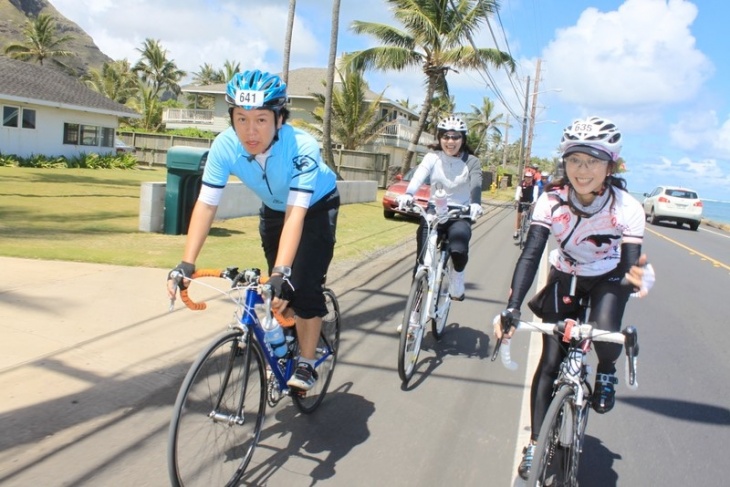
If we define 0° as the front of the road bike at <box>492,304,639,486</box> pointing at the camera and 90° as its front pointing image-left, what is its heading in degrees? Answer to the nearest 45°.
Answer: approximately 0°

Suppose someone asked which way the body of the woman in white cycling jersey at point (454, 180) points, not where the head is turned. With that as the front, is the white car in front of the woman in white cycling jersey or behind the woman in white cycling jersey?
behind

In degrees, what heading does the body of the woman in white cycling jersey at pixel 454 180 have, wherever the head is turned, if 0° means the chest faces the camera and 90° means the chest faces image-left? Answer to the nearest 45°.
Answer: approximately 0°

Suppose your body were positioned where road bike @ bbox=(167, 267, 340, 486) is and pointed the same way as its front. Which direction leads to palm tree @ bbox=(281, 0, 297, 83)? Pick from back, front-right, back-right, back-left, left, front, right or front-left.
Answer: back-right

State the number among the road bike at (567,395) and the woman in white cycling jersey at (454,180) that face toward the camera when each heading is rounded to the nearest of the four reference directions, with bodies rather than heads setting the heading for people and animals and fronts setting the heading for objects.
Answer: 2

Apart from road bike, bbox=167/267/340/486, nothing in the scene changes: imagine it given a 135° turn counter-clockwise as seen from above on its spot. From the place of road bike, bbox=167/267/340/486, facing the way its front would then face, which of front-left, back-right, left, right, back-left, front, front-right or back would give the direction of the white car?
front-left

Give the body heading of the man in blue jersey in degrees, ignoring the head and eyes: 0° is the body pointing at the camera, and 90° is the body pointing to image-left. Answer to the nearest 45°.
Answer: approximately 45°

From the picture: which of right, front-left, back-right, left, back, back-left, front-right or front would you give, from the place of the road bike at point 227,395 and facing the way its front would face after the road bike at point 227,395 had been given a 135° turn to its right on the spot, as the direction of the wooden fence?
front

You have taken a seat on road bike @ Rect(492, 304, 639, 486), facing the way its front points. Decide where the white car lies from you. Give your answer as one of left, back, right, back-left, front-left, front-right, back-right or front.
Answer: back
